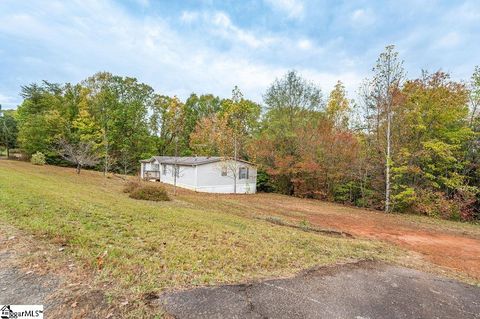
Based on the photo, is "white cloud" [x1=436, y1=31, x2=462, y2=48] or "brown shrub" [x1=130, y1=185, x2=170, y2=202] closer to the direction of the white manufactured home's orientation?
the brown shrub

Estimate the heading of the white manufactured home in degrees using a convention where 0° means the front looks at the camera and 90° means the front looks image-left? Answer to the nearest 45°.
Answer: approximately 45°
